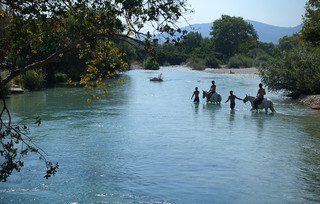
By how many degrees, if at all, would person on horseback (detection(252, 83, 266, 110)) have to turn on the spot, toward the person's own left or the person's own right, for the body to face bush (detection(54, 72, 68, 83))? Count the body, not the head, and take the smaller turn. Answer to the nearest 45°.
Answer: approximately 45° to the person's own right

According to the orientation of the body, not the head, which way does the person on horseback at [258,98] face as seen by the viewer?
to the viewer's left
